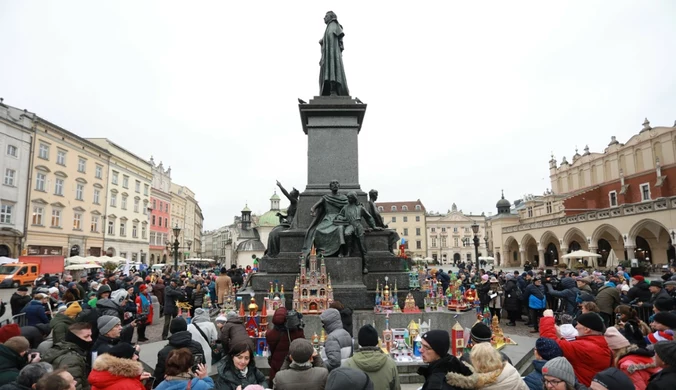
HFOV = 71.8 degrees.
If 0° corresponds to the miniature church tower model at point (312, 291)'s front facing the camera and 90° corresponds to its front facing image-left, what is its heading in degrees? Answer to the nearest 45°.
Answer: approximately 0°

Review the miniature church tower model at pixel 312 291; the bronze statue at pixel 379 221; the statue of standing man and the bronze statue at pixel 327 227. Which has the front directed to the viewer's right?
the bronze statue at pixel 379 221

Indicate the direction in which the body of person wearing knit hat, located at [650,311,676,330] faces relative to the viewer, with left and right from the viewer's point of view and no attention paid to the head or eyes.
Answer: facing to the left of the viewer

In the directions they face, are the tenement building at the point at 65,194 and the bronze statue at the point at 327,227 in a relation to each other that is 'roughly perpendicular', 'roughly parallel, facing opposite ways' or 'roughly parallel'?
roughly perpendicular

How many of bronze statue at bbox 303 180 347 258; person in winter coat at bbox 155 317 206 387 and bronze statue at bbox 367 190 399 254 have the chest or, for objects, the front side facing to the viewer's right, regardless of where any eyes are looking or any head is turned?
1

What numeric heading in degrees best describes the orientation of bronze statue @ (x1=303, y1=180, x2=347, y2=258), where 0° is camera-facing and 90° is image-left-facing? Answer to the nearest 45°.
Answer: approximately 0°

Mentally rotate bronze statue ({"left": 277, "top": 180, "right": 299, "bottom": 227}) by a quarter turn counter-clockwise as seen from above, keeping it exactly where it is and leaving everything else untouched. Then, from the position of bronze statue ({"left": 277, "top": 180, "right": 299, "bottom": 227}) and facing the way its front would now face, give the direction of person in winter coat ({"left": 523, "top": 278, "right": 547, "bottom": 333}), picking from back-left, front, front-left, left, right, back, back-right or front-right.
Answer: left

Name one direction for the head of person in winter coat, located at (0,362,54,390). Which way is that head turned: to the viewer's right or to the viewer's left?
to the viewer's right

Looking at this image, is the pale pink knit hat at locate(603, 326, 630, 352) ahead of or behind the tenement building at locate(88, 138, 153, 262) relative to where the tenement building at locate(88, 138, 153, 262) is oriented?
ahead
